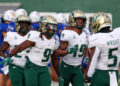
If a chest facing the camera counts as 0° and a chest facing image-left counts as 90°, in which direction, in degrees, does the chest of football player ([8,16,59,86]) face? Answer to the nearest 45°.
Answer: approximately 315°

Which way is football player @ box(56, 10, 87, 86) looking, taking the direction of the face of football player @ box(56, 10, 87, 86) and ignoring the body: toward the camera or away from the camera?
toward the camera

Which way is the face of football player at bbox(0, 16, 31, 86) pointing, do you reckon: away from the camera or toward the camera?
toward the camera

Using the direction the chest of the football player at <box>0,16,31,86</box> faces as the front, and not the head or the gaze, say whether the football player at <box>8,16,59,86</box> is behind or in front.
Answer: in front

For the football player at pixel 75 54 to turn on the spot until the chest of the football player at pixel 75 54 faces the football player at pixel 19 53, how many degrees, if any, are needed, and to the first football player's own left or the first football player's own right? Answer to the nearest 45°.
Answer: approximately 135° to the first football player's own right

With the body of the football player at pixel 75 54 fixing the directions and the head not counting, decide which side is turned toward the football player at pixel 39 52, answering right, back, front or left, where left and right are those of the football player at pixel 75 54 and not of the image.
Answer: right

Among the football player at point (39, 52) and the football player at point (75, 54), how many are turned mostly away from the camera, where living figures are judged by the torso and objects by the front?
0

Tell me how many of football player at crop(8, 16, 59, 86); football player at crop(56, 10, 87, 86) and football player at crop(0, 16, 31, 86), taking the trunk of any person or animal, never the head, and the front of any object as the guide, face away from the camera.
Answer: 0

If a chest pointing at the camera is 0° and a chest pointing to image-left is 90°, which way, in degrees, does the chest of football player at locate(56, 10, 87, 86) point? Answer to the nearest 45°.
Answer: approximately 315°

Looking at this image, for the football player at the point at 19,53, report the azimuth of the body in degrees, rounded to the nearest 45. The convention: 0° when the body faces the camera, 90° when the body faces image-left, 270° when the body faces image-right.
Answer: approximately 315°
